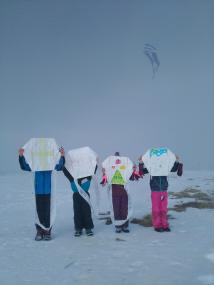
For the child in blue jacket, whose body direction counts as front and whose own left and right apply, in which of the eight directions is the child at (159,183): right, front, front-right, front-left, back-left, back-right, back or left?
left

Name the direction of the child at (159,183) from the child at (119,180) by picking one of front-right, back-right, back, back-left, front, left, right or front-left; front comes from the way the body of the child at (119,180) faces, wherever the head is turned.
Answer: left

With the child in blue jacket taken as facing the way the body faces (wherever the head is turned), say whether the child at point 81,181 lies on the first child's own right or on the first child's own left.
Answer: on the first child's own left

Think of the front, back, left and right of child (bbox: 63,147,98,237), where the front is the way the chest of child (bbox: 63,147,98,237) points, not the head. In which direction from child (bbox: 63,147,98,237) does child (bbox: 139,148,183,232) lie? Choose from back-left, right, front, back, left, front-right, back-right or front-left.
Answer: left

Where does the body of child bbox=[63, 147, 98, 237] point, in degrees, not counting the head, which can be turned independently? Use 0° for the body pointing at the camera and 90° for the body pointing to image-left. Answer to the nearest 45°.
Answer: approximately 0°

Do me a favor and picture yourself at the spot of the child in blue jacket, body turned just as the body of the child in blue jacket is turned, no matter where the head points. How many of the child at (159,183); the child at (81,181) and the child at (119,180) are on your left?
3

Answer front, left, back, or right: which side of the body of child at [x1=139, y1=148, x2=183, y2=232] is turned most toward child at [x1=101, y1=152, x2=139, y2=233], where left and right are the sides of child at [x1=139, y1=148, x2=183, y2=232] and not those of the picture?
right
